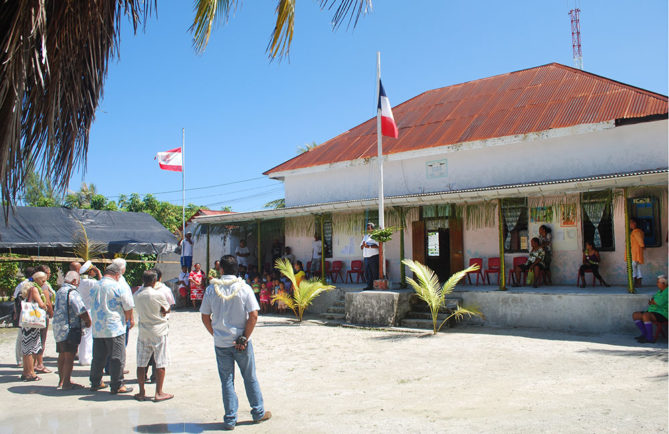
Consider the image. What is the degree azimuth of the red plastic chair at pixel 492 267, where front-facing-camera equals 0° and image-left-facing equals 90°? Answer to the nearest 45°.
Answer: approximately 45°

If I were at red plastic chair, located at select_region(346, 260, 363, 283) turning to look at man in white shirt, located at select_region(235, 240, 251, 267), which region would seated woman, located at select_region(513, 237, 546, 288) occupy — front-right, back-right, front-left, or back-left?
back-left

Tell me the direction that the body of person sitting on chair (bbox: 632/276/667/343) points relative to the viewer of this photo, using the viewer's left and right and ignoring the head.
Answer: facing to the left of the viewer

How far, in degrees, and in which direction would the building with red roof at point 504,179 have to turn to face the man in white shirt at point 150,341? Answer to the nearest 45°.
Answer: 0° — it already faces them

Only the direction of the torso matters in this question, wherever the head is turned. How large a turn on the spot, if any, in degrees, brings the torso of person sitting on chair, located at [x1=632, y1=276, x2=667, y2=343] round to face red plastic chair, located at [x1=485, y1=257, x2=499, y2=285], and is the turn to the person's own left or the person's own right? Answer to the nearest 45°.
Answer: approximately 45° to the person's own right

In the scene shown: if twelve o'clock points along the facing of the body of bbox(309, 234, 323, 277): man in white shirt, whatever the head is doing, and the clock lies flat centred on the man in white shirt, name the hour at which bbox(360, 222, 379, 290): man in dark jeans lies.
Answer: The man in dark jeans is roughly at 10 o'clock from the man in white shirt.

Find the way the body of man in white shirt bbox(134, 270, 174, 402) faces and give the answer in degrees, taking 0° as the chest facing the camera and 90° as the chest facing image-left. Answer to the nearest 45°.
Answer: approximately 225°

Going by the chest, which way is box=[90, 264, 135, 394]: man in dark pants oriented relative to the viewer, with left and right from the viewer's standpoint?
facing away from the viewer and to the right of the viewer

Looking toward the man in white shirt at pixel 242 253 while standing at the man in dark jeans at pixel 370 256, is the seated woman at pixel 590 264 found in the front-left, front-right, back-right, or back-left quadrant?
back-right

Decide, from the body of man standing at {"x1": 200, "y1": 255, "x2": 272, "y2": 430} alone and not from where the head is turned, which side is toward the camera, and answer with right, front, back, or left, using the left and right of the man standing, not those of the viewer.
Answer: back

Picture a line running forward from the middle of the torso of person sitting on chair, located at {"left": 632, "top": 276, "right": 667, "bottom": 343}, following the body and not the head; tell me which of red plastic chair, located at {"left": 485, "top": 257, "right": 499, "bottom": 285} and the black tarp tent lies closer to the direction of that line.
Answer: the black tarp tent

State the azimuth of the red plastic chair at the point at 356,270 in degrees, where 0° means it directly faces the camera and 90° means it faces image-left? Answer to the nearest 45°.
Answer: approximately 45°

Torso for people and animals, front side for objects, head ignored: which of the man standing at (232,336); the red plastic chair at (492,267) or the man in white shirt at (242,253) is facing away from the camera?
the man standing
